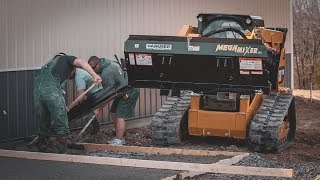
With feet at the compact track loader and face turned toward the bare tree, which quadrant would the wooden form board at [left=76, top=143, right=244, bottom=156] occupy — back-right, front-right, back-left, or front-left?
back-left

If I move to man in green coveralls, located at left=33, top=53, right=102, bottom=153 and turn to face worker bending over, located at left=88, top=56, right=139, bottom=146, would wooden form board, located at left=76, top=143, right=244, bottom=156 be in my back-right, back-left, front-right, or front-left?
front-right

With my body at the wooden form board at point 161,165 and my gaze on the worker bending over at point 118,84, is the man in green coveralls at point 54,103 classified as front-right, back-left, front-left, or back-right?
front-left

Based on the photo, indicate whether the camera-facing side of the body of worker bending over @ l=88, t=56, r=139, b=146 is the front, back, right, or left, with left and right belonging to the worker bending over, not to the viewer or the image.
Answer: left

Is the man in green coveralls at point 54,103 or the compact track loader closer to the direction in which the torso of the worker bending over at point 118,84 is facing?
the man in green coveralls

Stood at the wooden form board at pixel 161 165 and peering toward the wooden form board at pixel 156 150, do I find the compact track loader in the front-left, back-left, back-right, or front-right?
front-right

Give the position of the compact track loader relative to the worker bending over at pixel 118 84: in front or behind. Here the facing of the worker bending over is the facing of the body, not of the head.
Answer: behind

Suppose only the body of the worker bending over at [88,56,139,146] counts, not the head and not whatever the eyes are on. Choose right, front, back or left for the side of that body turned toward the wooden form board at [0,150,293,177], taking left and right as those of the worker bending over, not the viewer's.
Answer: left

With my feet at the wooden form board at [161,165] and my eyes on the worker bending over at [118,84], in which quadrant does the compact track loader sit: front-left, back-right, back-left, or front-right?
front-right
